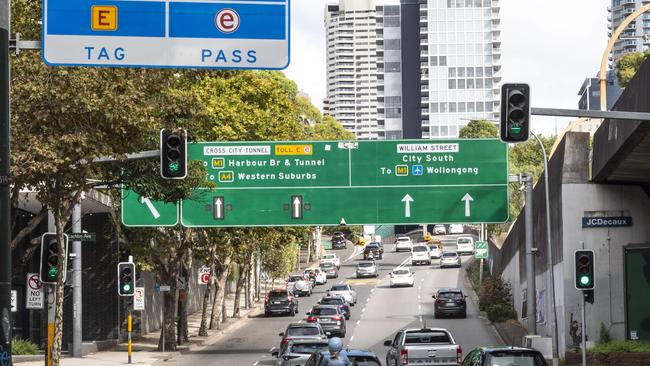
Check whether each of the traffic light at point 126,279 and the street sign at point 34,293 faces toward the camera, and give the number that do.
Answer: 2

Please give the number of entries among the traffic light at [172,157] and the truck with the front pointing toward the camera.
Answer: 1

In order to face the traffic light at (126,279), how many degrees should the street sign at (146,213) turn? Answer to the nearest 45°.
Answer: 0° — it already faces it

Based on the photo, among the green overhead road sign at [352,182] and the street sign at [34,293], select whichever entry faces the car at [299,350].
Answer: the green overhead road sign

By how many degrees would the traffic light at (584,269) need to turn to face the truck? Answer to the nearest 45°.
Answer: approximately 90° to its right

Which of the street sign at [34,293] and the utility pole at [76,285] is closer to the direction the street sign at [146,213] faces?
the street sign

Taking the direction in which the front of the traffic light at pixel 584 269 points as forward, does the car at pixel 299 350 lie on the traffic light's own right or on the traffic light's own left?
on the traffic light's own right
